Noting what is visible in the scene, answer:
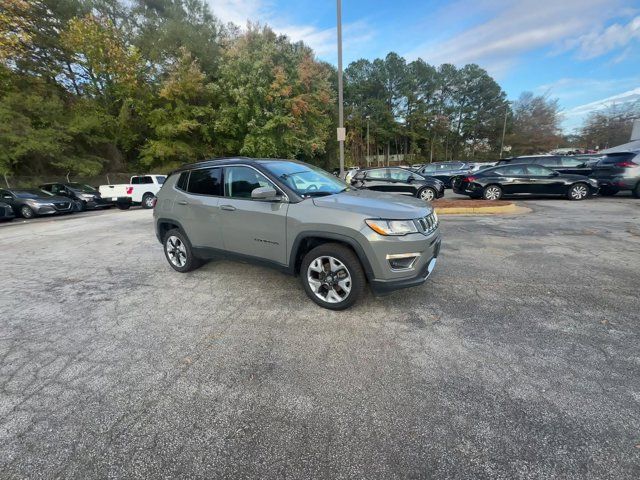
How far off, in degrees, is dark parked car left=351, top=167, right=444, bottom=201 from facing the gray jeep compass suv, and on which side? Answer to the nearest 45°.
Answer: approximately 90° to its right

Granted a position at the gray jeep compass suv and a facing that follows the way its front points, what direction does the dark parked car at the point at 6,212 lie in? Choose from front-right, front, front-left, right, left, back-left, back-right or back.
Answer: back

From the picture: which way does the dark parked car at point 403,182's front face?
to the viewer's right

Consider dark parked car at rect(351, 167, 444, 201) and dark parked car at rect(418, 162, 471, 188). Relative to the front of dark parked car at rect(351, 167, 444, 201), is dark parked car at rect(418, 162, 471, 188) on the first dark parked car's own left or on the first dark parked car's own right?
on the first dark parked car's own left

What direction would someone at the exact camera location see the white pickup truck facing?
facing away from the viewer and to the right of the viewer

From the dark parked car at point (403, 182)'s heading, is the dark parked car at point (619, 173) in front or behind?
in front
